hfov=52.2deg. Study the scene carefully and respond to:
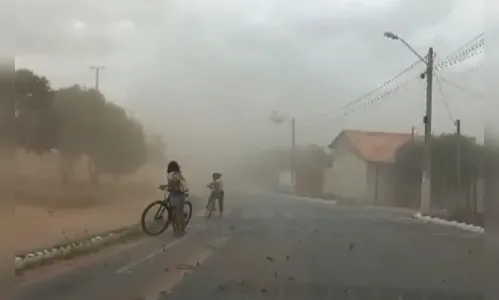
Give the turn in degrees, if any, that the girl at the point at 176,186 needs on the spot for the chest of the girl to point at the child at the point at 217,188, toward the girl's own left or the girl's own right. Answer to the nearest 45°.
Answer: approximately 90° to the girl's own right

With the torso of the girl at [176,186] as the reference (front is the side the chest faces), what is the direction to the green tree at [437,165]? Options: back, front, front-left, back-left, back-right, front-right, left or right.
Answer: right

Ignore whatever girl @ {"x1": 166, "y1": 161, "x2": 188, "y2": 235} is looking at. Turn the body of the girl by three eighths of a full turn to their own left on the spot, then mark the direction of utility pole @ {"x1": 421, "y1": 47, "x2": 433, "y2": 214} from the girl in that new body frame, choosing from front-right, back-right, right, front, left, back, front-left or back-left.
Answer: back-left

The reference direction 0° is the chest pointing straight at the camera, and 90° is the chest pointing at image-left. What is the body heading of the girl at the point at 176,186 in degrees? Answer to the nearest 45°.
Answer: approximately 135°
